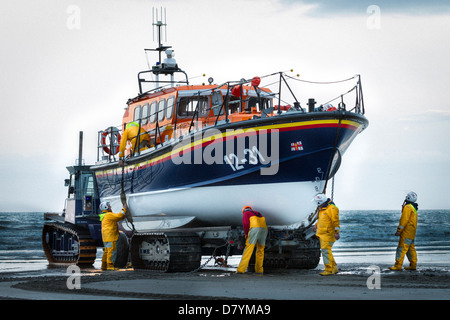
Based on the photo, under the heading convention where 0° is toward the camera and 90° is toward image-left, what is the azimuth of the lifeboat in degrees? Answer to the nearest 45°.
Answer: approximately 315°

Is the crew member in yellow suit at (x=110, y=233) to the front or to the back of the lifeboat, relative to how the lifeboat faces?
to the back
